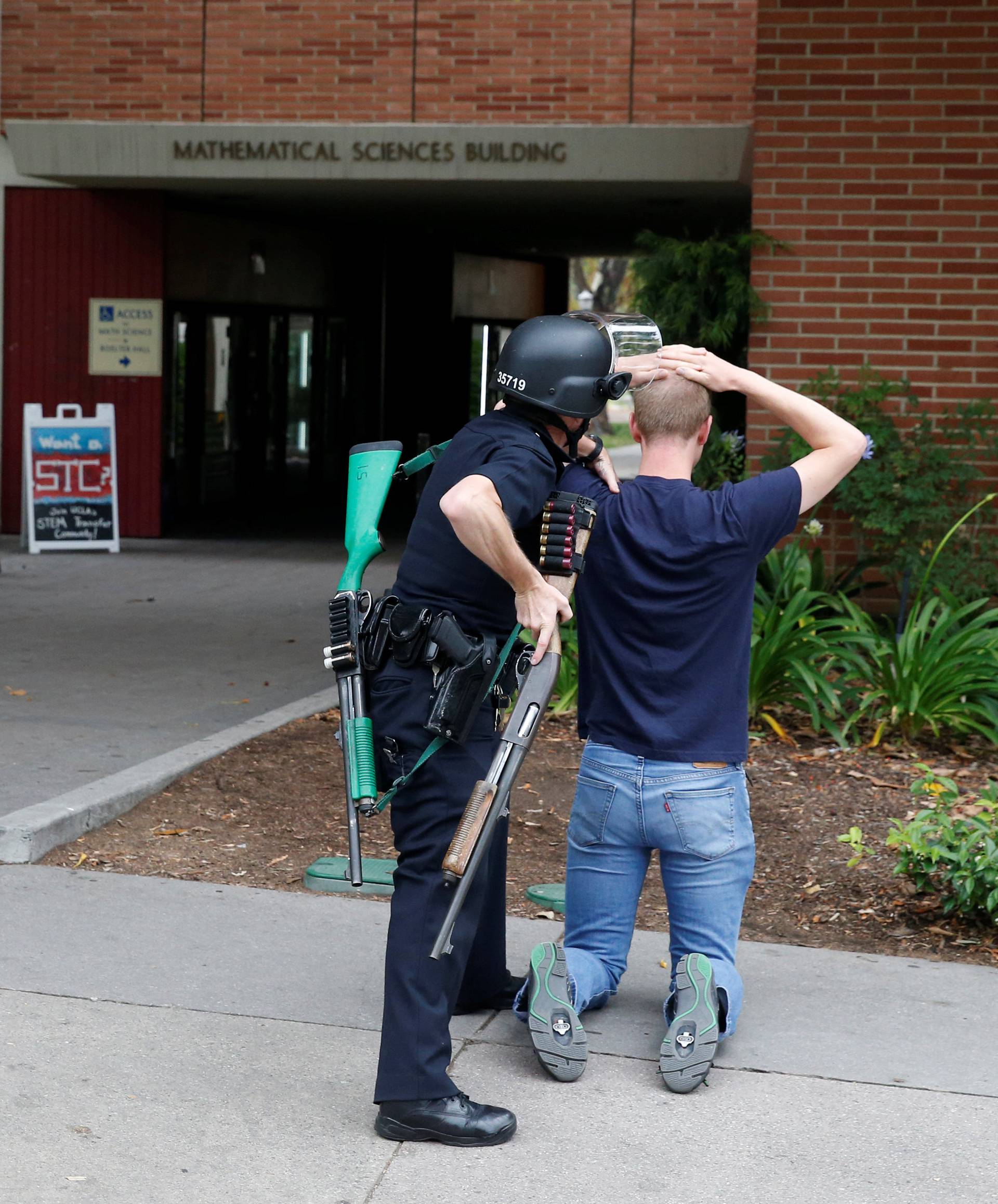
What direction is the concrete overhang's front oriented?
toward the camera

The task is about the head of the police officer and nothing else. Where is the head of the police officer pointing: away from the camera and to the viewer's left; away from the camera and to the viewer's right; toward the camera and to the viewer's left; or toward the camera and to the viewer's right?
away from the camera and to the viewer's right

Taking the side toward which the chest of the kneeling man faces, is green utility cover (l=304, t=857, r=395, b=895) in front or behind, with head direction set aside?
in front

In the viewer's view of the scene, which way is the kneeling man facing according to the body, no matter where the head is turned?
away from the camera

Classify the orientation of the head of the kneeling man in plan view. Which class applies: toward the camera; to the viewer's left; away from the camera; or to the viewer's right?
away from the camera

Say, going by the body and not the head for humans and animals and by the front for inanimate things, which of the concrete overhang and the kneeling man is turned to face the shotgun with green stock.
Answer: the concrete overhang

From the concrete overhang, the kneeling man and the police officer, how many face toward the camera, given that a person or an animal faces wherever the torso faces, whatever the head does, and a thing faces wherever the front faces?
1

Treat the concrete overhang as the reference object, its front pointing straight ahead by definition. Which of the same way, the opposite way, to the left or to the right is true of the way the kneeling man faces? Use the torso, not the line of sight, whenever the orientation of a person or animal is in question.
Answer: the opposite way

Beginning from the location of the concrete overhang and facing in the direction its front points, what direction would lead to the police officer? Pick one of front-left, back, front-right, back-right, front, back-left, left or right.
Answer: front

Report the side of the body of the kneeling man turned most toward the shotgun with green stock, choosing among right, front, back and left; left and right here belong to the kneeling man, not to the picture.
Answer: left
